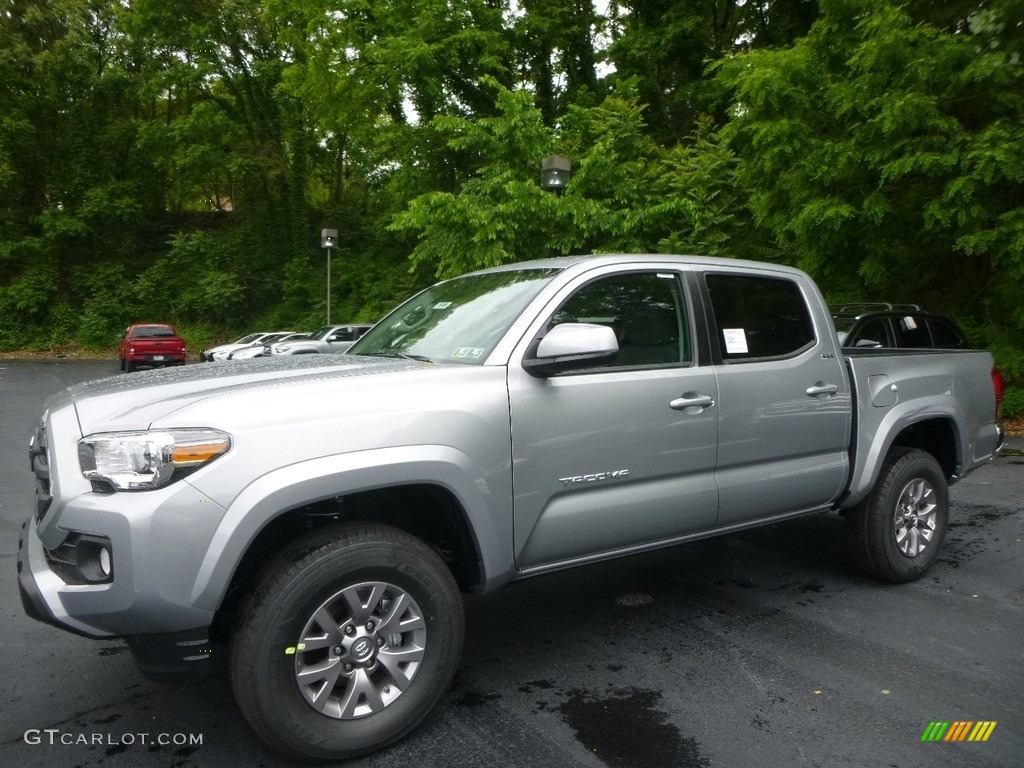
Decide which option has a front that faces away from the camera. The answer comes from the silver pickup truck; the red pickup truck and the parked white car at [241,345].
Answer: the red pickup truck

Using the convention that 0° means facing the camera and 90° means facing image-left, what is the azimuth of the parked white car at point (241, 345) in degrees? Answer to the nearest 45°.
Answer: approximately 45°

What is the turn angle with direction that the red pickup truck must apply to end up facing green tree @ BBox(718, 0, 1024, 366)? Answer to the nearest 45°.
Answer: approximately 135° to its right

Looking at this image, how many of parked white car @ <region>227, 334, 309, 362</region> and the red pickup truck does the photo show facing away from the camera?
1

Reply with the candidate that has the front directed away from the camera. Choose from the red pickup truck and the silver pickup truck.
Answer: the red pickup truck

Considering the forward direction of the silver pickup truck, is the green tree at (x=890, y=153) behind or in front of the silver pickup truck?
behind

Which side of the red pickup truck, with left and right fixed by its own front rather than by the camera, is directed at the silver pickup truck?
back

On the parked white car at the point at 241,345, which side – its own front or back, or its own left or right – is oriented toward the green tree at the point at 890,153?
left

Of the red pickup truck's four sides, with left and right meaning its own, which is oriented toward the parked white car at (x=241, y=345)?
right

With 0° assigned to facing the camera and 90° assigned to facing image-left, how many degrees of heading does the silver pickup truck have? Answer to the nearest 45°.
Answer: approximately 45°

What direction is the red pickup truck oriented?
away from the camera

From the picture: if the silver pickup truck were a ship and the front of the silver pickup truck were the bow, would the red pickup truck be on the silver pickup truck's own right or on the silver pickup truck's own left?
on the silver pickup truck's own right
